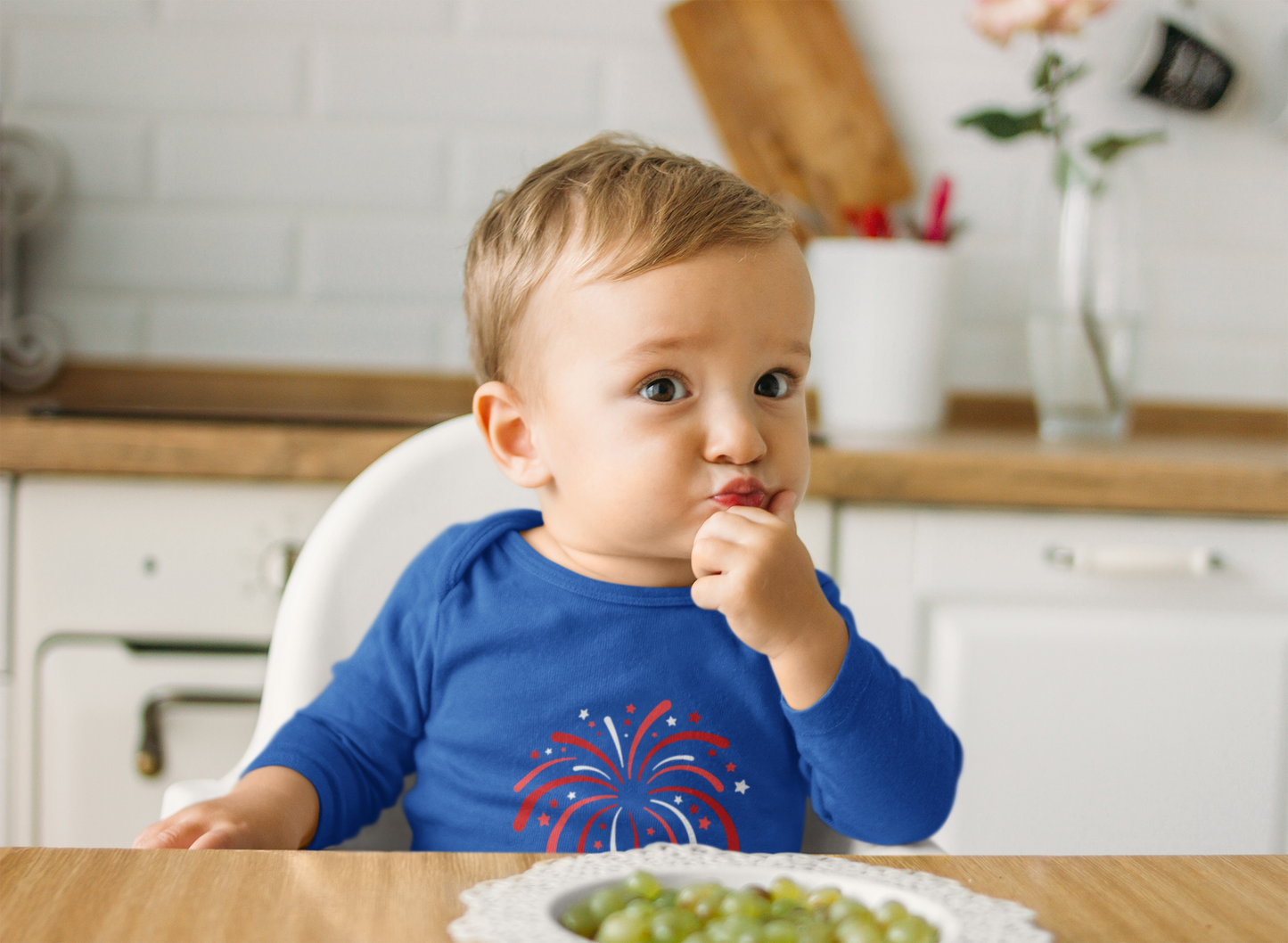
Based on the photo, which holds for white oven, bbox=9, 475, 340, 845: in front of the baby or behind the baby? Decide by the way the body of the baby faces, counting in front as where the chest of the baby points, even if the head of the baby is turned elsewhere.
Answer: behind

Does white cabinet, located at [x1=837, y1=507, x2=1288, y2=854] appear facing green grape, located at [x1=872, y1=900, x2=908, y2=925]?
yes

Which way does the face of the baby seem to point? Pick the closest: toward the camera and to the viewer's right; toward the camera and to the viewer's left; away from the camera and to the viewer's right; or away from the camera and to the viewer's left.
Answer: toward the camera and to the viewer's right

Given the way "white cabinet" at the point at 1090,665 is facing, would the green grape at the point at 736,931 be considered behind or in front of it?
in front

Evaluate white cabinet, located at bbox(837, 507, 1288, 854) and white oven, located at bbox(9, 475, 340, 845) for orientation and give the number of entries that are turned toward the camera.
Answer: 2

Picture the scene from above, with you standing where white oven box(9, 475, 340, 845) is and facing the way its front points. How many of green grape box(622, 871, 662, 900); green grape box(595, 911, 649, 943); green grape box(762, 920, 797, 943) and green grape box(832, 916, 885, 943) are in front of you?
4

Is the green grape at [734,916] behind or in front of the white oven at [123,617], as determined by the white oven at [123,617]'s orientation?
in front
